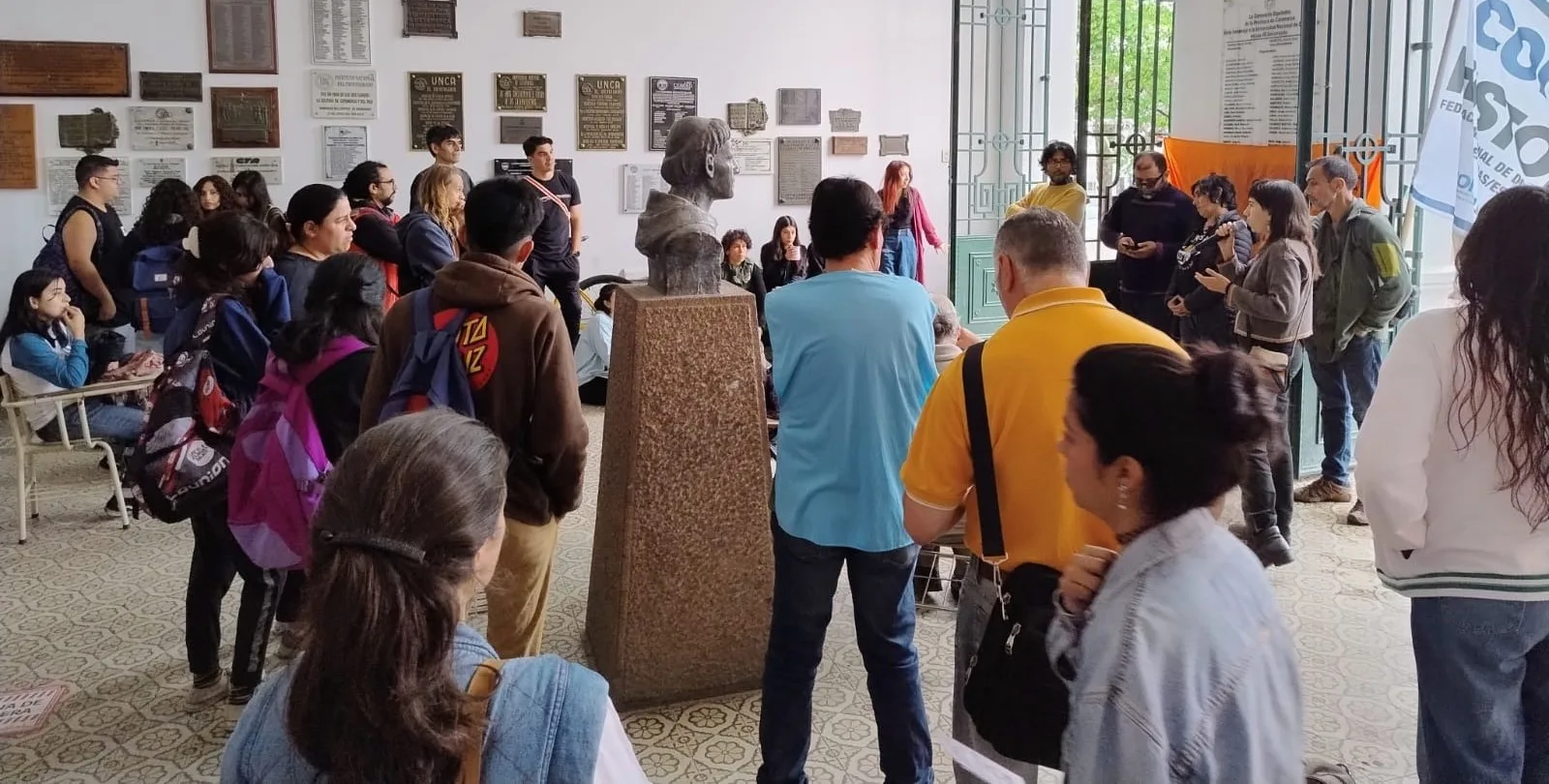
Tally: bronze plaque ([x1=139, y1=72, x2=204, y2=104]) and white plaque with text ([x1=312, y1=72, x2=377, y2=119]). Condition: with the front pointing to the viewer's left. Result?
0

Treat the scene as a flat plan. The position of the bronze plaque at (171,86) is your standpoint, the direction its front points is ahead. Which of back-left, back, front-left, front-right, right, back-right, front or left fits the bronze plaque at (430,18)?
left

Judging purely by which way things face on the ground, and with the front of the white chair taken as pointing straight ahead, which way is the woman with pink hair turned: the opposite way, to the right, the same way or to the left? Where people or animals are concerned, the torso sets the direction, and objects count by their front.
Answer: to the right

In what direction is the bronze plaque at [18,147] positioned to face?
toward the camera

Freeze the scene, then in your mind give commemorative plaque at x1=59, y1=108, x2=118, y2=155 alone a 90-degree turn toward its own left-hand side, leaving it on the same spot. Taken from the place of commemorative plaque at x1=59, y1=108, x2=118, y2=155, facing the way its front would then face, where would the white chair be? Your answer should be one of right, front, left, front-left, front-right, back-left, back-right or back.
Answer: right

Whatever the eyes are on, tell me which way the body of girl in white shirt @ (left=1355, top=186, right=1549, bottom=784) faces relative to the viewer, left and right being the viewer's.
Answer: facing away from the viewer

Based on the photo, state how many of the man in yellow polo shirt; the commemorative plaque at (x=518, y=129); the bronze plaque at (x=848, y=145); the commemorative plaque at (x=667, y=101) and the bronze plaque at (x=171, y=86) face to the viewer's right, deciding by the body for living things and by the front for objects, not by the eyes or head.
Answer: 0

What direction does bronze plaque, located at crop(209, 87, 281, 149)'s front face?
toward the camera

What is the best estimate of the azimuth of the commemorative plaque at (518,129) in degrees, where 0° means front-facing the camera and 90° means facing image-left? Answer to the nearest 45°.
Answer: approximately 0°

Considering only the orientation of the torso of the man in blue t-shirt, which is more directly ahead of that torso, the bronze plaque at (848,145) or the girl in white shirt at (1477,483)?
the bronze plaque

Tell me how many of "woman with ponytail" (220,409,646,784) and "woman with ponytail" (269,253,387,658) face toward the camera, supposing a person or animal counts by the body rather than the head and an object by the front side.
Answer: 0

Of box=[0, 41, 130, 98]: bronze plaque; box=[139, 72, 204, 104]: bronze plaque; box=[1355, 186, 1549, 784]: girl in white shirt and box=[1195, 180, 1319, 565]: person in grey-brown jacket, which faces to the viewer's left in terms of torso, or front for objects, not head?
the person in grey-brown jacket

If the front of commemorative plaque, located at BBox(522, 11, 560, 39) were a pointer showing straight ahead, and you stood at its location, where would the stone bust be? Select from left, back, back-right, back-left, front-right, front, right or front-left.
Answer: front
